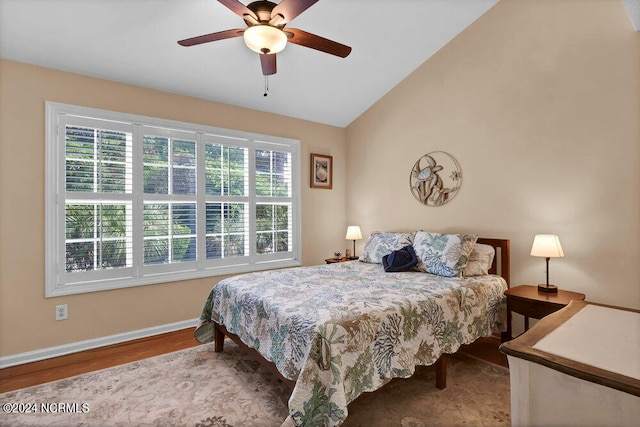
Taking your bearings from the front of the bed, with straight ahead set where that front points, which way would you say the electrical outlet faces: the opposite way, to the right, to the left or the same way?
to the left

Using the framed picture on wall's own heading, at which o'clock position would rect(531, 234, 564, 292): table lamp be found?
The table lamp is roughly at 12 o'clock from the framed picture on wall.

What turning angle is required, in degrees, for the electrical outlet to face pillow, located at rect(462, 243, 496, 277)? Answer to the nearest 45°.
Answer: approximately 45° to its left

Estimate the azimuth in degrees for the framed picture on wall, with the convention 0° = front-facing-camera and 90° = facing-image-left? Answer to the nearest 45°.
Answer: approximately 315°

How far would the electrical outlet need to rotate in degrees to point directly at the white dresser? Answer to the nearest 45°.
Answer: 0° — it already faces it

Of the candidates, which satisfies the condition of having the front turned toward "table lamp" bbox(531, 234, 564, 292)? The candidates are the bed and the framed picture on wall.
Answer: the framed picture on wall

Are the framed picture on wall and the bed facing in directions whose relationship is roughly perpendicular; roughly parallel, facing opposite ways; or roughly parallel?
roughly perpendicular

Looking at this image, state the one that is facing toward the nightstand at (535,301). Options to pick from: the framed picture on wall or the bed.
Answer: the framed picture on wall

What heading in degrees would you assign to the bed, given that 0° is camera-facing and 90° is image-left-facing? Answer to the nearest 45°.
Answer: approximately 45°

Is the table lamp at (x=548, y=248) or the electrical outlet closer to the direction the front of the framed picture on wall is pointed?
the table lamp

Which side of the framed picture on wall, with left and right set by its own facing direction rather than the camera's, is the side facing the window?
right
